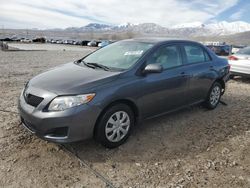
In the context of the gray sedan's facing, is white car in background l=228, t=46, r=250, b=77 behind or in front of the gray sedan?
behind
